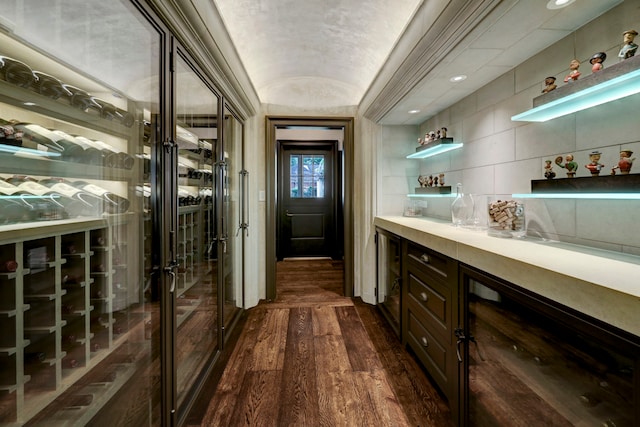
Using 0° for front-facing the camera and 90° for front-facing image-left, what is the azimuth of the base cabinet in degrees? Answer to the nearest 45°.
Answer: approximately 45°

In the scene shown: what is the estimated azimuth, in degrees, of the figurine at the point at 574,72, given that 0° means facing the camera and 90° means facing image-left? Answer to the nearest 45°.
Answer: approximately 45°

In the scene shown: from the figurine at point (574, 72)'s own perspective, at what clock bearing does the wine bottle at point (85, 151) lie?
The wine bottle is roughly at 12 o'clock from the figurine.

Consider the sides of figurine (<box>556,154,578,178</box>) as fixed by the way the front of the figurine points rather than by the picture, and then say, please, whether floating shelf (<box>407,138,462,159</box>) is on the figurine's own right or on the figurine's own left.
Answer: on the figurine's own right
